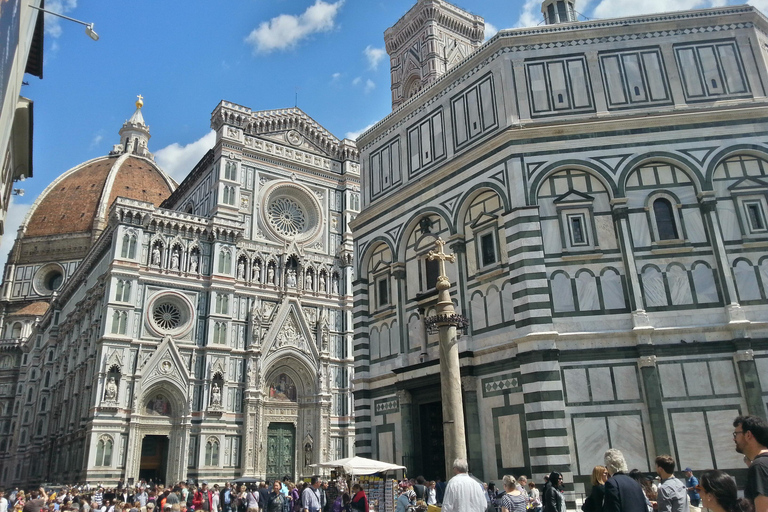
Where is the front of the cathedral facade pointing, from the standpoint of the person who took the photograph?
facing the viewer and to the right of the viewer

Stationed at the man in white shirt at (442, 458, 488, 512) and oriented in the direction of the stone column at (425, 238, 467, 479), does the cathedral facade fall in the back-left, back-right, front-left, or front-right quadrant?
front-left

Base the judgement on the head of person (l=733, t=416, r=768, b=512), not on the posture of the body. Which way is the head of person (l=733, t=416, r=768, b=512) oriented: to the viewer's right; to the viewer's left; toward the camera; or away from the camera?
to the viewer's left

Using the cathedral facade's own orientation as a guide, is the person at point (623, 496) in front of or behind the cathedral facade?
in front

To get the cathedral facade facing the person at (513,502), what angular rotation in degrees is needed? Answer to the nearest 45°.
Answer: approximately 45° to its right

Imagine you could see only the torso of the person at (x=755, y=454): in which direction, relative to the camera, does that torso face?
to the viewer's left

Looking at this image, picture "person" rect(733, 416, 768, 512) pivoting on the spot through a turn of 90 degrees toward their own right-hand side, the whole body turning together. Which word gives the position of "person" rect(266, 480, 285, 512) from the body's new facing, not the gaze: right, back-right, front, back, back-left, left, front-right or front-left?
front-left

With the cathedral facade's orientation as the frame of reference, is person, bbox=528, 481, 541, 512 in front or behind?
in front

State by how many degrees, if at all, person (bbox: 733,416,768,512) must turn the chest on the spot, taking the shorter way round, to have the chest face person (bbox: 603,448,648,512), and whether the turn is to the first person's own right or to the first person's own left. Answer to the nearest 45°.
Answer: approximately 45° to the first person's own right

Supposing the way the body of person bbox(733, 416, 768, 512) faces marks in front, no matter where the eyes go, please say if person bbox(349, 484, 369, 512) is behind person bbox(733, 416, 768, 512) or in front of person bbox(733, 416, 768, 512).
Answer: in front

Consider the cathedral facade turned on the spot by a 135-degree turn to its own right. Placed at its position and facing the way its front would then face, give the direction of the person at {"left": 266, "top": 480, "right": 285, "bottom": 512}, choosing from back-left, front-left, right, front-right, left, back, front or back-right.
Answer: left

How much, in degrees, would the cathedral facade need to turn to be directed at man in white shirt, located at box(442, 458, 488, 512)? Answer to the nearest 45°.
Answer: approximately 45° to its right
